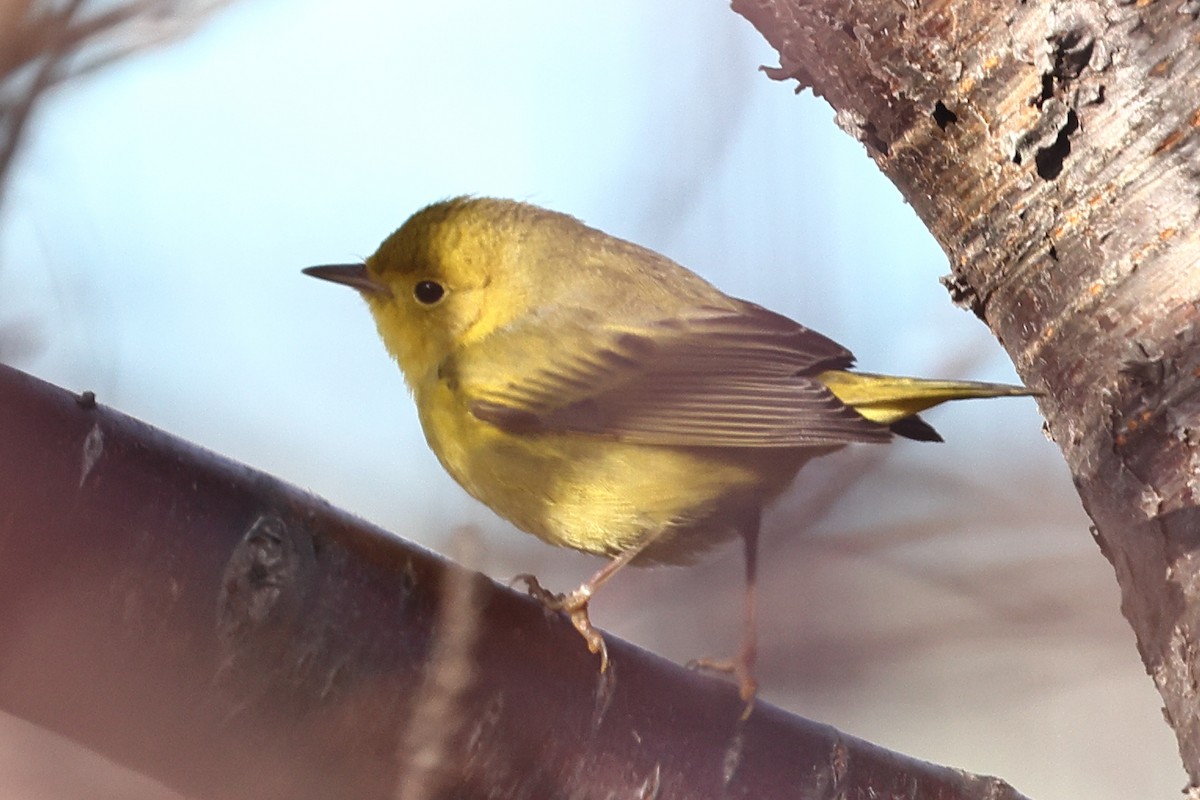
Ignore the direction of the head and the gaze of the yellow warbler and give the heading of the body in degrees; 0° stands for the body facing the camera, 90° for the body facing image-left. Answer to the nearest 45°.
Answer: approximately 90°

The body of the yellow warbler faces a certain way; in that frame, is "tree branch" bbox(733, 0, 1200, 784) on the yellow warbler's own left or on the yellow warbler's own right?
on the yellow warbler's own left
